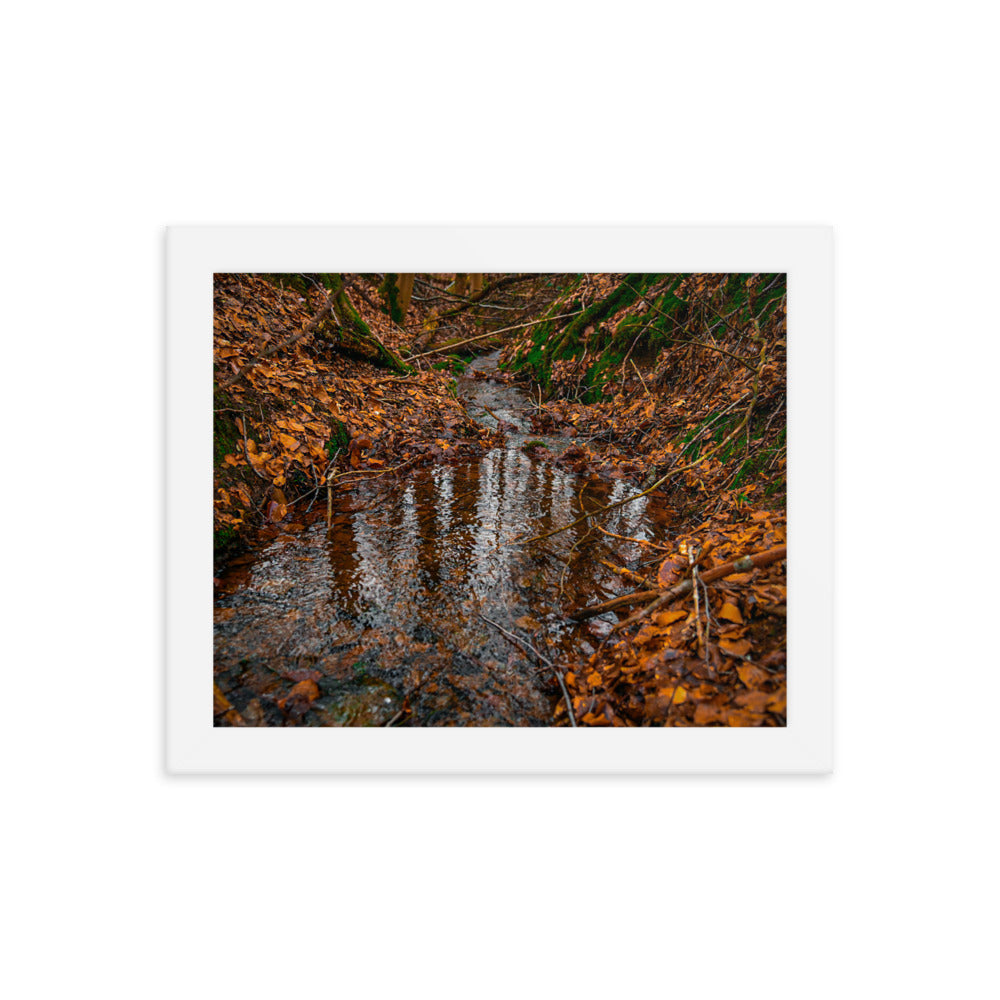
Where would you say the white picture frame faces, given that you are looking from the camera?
facing the viewer
